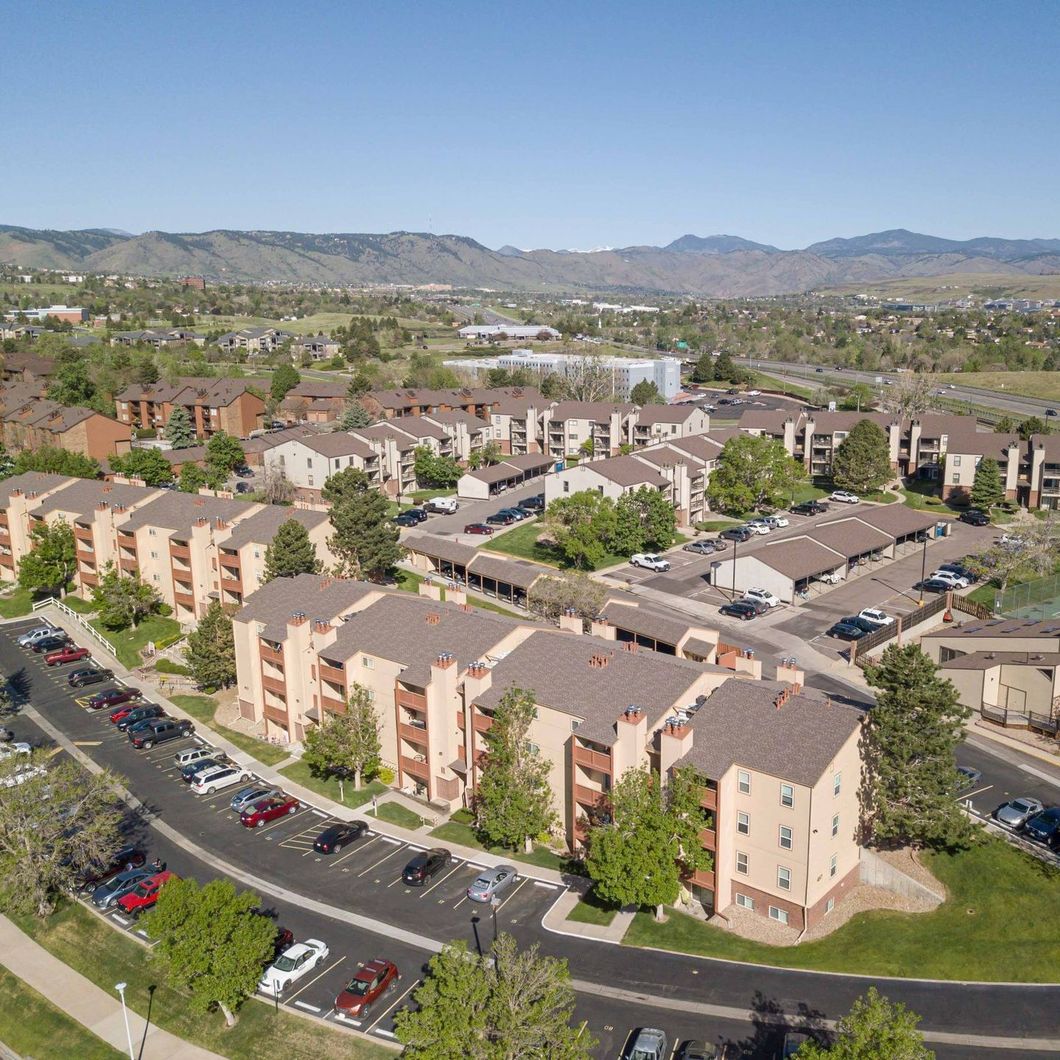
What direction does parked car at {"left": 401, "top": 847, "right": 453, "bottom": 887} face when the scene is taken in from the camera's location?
facing away from the viewer and to the right of the viewer

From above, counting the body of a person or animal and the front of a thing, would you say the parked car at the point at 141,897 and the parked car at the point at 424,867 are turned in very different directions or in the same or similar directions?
very different directions

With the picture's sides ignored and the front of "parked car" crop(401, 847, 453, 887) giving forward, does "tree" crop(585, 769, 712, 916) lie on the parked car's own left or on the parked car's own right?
on the parked car's own right

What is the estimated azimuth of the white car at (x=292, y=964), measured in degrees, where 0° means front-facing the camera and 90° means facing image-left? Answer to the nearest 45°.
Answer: approximately 45°

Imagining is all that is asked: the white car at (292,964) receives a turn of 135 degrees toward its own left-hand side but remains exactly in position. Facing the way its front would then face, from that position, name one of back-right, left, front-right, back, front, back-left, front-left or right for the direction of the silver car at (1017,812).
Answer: front

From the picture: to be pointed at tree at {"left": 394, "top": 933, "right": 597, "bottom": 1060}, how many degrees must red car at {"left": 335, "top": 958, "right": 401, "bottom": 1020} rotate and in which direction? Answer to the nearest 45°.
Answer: approximately 90° to its left

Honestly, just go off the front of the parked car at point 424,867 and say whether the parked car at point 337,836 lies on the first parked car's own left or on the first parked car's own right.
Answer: on the first parked car's own left

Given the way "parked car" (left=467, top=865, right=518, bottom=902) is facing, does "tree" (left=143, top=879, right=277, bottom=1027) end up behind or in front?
behind

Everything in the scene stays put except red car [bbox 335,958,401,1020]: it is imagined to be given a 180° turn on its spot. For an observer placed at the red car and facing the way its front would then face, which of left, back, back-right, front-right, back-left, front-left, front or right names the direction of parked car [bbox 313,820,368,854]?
front-left

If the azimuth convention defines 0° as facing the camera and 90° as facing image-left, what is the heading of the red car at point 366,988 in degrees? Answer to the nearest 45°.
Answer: approximately 45°
